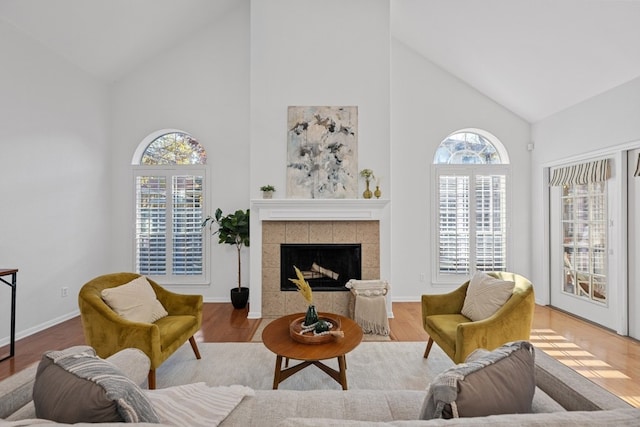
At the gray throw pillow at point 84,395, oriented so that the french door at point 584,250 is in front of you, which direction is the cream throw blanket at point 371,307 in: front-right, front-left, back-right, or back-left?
front-left

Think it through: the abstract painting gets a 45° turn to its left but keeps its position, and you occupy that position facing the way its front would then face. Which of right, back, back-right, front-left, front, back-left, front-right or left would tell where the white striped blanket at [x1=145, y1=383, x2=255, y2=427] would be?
front-right

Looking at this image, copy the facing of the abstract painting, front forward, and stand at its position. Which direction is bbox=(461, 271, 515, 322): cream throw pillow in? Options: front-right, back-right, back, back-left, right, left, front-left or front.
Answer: front-left

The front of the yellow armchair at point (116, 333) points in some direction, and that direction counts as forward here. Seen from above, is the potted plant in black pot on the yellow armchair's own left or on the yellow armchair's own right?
on the yellow armchair's own left

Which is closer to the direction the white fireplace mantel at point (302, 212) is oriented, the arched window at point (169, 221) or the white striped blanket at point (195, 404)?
the white striped blanket

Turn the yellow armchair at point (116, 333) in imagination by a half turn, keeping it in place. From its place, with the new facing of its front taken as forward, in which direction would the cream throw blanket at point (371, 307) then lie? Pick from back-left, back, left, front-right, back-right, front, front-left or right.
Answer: back-right

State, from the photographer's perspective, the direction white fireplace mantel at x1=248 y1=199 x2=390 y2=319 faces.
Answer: facing the viewer

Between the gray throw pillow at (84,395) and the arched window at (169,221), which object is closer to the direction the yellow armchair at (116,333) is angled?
the gray throw pillow

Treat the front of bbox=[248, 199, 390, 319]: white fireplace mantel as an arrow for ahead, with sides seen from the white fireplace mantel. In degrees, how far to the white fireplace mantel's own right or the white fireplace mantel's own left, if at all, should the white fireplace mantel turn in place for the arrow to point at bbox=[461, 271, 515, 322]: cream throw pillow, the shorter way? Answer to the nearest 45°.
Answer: approximately 45° to the white fireplace mantel's own left

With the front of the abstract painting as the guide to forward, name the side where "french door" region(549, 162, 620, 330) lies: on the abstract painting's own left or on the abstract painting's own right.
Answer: on the abstract painting's own left

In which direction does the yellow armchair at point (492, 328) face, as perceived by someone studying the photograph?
facing the viewer and to the left of the viewer

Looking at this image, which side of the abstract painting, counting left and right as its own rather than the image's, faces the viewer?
front

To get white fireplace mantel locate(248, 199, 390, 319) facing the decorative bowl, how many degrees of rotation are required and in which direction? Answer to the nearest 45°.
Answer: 0° — it already faces it

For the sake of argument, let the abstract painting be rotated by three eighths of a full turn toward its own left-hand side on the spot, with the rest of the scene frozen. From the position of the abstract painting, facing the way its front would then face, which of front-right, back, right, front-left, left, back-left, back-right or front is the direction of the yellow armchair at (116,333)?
back

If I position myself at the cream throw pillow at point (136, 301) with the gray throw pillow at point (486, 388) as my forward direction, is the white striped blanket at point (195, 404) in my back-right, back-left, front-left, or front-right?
front-right

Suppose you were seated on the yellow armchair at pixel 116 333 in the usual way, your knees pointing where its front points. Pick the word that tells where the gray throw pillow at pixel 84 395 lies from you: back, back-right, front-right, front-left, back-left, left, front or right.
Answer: front-right

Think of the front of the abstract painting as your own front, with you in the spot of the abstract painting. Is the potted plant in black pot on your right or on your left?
on your right

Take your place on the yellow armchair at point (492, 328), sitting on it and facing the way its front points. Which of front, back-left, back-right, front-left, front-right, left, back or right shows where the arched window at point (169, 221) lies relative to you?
front-right

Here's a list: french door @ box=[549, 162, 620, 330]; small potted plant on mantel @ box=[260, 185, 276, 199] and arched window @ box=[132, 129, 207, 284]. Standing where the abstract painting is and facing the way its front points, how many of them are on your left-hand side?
1
